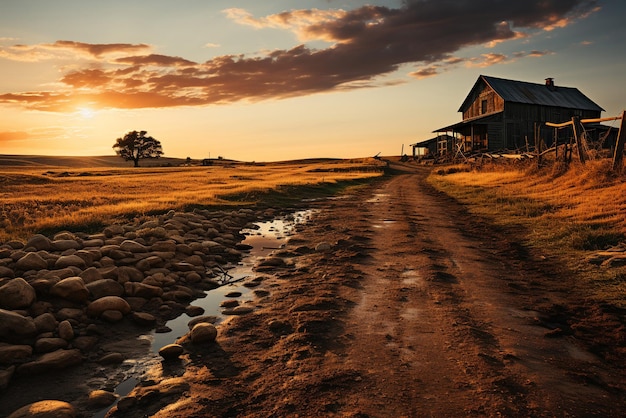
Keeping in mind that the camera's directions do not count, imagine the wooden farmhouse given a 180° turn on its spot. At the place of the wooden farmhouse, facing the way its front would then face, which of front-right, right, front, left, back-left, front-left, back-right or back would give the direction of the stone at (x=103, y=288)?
back-right

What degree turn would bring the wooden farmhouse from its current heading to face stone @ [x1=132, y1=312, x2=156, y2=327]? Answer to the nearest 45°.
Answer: approximately 45° to its left

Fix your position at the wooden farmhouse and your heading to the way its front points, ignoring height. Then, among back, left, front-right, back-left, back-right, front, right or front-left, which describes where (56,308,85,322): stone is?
front-left

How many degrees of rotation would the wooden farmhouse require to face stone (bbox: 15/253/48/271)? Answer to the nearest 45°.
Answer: approximately 45° to its left

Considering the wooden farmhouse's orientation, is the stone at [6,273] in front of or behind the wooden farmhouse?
in front

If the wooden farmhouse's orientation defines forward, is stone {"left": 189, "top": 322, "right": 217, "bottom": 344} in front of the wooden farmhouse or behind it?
in front

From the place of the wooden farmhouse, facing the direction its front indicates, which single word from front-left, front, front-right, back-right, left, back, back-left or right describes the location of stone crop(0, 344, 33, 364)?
front-left

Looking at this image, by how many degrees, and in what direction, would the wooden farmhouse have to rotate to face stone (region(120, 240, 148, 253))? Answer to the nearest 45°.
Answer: approximately 45° to its left

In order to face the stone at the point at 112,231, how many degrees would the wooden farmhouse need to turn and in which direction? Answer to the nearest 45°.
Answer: approximately 45° to its left

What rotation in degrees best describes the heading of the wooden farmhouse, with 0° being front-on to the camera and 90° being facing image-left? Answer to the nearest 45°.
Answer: approximately 45°

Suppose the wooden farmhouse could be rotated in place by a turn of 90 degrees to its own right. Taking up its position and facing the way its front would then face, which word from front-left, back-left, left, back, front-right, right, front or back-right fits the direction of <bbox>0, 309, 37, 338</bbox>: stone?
back-left

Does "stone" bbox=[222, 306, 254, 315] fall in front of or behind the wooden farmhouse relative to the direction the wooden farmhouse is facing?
in front
